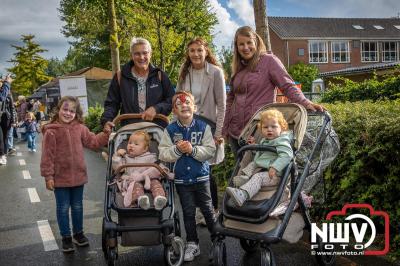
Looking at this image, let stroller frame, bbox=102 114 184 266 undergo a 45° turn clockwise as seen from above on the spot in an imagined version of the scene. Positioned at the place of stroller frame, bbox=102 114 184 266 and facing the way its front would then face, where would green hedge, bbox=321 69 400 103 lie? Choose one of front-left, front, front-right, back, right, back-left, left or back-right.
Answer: back

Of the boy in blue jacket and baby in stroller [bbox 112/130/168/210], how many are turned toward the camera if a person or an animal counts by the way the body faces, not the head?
2

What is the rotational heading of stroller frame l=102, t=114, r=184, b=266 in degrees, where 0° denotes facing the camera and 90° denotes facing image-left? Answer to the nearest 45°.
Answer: approximately 0°

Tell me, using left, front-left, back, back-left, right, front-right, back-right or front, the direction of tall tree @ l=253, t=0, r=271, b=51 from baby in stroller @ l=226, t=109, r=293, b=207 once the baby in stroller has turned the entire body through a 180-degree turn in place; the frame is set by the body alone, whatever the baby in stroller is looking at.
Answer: front-left

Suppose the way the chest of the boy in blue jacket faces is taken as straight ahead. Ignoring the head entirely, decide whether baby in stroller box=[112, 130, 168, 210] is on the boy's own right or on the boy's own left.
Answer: on the boy's own right

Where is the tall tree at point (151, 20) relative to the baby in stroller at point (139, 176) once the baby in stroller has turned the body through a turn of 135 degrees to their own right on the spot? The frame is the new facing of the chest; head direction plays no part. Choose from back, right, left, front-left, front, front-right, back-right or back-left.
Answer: front-right

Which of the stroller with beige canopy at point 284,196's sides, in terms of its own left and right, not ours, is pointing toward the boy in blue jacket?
right

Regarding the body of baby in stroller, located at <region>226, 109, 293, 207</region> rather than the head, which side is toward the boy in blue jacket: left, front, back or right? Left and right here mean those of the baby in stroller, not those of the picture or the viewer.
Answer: right

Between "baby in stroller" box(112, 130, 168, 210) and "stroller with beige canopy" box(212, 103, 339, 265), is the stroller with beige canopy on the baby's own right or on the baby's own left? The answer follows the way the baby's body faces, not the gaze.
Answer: on the baby's own left

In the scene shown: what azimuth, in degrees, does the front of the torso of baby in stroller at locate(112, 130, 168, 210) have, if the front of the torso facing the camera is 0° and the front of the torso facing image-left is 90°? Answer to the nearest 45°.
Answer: approximately 0°
